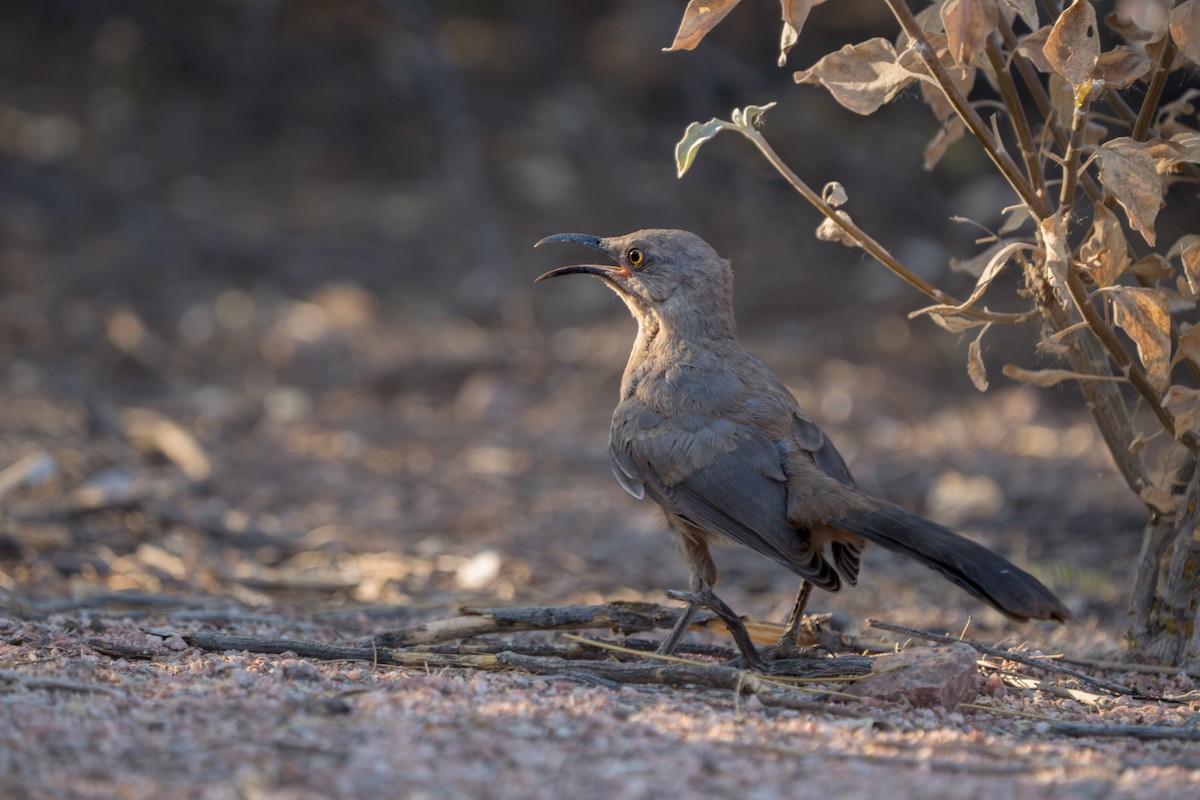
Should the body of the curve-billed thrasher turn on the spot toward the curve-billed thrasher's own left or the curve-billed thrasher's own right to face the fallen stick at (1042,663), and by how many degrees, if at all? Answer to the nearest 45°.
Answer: approximately 180°

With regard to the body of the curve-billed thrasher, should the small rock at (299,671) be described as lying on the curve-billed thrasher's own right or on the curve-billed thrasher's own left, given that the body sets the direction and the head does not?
on the curve-billed thrasher's own left

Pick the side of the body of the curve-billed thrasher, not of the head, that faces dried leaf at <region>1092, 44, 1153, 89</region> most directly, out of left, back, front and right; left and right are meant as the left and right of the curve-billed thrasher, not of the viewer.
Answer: back

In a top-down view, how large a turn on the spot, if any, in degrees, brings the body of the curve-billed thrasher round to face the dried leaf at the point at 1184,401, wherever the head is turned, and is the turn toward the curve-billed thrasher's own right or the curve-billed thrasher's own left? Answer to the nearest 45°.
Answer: approximately 180°

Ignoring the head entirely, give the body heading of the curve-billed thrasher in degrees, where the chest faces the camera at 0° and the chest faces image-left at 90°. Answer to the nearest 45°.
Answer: approximately 135°

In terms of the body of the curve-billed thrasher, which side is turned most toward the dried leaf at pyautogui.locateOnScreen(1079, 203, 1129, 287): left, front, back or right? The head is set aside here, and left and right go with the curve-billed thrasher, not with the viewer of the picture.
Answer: back

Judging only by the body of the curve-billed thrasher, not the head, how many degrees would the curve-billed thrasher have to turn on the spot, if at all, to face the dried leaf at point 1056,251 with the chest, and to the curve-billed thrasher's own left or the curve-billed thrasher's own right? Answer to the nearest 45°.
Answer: approximately 180°

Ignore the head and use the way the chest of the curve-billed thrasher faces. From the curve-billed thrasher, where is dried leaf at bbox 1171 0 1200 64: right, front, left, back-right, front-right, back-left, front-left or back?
back

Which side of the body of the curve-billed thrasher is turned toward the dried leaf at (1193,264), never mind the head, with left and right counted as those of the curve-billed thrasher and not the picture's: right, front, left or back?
back
